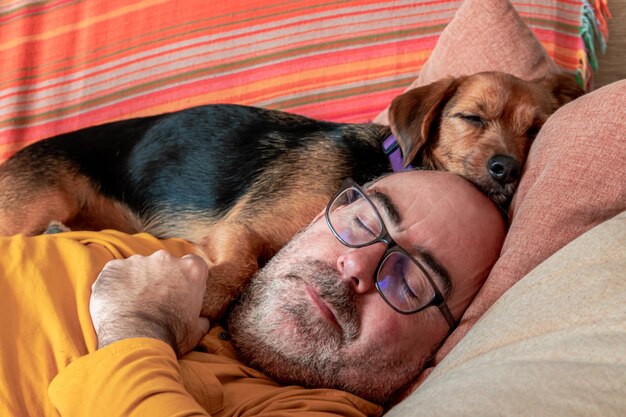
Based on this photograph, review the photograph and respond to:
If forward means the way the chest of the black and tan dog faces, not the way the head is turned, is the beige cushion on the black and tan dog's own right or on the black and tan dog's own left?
on the black and tan dog's own right

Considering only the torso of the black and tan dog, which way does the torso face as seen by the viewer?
to the viewer's right

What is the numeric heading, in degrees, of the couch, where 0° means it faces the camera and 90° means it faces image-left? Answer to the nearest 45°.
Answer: approximately 0°
